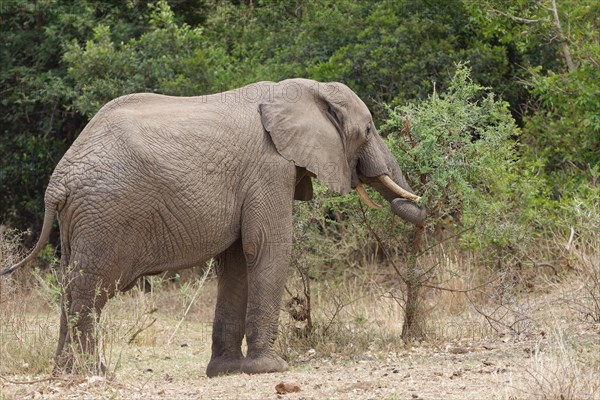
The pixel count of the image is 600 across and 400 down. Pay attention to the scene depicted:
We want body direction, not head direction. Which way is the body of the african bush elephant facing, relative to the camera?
to the viewer's right

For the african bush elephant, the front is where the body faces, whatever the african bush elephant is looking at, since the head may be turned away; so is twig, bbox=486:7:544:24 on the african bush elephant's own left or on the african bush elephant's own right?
on the african bush elephant's own left
